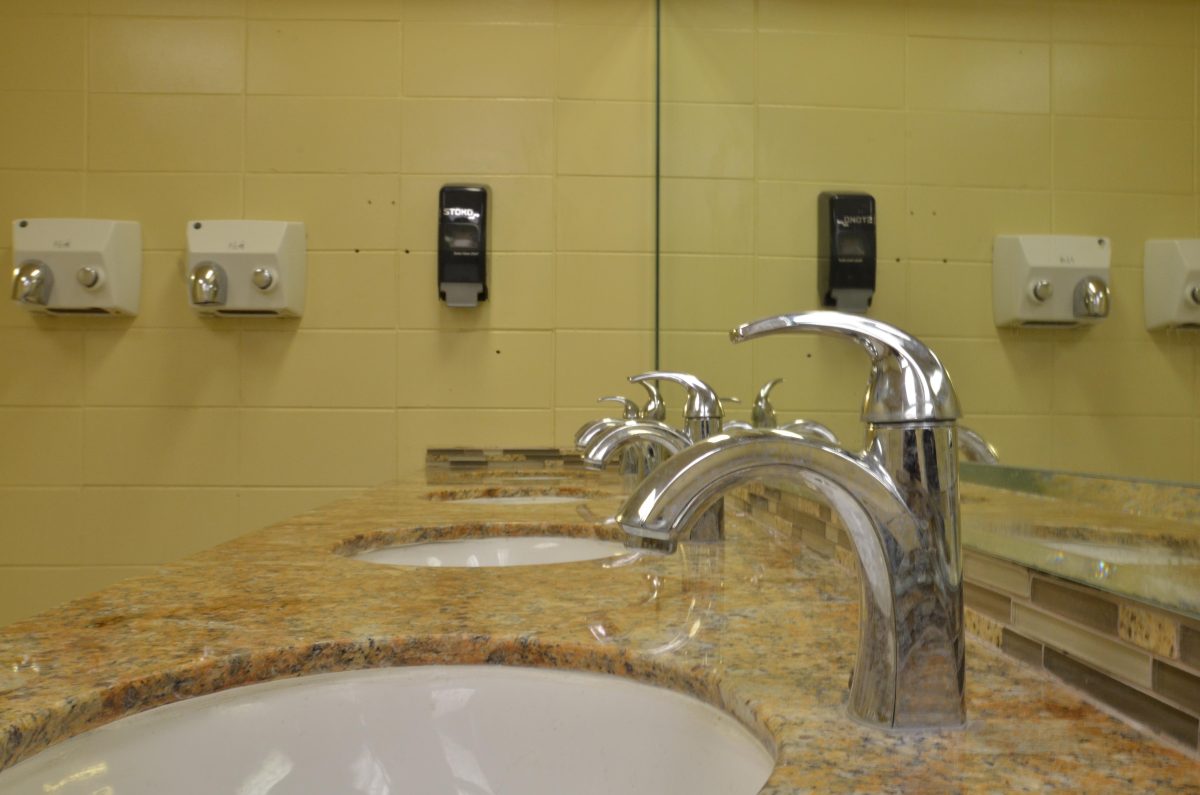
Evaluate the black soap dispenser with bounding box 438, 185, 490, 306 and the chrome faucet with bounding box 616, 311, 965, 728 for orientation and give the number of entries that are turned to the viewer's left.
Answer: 1

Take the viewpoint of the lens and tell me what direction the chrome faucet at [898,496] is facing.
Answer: facing to the left of the viewer

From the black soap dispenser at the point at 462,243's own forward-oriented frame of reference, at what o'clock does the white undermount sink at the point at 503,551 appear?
The white undermount sink is roughly at 12 o'clock from the black soap dispenser.

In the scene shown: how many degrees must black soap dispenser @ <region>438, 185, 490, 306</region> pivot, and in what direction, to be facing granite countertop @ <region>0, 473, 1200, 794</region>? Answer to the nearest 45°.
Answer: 0° — it already faces it

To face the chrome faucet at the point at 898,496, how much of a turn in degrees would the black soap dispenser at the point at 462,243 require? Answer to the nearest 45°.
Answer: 0° — it already faces it

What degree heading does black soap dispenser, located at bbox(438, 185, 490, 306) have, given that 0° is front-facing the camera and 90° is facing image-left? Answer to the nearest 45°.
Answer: approximately 0°

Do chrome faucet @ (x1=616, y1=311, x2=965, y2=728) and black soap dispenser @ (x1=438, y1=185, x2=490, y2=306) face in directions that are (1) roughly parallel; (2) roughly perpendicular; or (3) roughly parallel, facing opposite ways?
roughly perpendicular

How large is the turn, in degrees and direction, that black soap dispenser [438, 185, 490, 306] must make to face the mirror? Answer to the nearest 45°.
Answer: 0° — it already faces it
